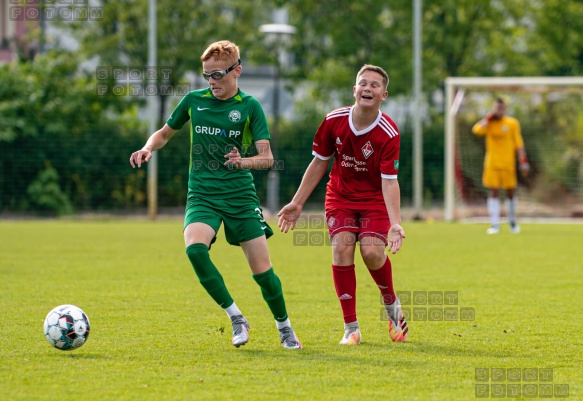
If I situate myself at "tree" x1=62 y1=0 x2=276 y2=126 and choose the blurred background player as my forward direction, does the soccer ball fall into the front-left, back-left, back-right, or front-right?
front-right

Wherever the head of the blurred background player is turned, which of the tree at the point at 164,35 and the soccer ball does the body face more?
the soccer ball

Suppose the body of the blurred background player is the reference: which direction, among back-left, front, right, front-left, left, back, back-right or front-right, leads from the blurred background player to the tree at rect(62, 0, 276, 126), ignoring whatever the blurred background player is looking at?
back-right

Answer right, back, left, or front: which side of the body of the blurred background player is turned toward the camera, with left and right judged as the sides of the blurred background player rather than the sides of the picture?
front

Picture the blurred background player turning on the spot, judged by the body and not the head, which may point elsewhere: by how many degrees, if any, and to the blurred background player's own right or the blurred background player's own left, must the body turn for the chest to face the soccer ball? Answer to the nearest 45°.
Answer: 0° — they already face it

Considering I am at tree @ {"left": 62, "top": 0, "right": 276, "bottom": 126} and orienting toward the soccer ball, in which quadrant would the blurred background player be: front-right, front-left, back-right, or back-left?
front-left
